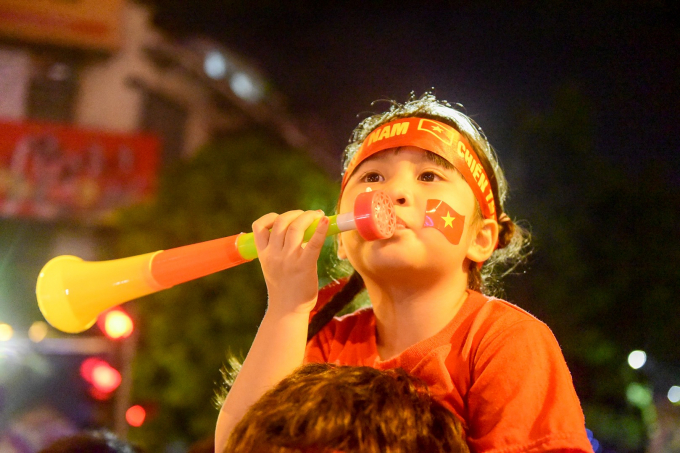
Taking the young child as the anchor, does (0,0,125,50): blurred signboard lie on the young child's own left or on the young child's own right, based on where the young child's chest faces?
on the young child's own right

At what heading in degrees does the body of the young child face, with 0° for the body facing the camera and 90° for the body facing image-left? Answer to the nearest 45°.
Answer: approximately 45°
